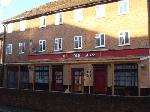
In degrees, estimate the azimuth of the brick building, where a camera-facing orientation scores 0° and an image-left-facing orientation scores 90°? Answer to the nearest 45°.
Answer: approximately 45°
